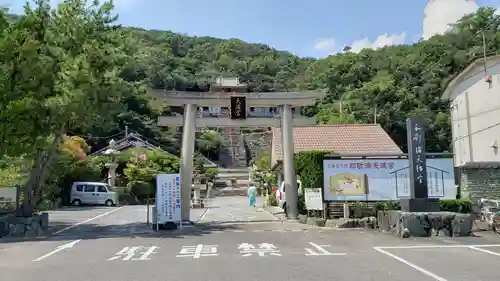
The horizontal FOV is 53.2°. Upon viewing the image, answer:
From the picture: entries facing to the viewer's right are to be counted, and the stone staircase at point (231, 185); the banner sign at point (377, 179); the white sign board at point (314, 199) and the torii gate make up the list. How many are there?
0

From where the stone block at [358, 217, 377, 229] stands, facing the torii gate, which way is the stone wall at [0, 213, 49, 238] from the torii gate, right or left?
left

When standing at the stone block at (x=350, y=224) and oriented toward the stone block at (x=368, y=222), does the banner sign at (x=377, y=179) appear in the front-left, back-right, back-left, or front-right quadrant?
front-left

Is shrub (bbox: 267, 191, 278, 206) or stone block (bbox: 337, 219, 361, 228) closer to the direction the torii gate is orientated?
the stone block

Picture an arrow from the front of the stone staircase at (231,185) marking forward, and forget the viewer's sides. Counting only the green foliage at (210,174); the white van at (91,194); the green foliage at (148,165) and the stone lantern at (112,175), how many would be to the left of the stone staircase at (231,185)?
0

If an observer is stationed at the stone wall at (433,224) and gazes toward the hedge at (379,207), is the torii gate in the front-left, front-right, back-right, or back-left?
front-left

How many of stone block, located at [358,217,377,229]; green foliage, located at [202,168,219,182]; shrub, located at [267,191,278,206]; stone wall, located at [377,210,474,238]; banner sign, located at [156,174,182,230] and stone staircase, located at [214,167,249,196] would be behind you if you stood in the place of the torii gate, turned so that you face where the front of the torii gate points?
3

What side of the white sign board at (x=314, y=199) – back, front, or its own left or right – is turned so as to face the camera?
front

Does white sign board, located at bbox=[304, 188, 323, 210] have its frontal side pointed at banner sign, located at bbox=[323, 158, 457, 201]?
no

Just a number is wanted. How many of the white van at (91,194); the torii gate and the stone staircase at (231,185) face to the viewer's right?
1

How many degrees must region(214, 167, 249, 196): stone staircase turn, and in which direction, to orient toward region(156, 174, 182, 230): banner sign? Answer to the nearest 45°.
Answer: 0° — it already faces it

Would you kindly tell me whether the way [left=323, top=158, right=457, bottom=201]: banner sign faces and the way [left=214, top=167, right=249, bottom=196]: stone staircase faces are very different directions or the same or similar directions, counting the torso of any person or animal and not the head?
same or similar directions

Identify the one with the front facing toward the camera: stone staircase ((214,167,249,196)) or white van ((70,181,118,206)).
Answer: the stone staircase

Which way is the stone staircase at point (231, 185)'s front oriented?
toward the camera

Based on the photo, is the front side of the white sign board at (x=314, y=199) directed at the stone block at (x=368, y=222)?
no

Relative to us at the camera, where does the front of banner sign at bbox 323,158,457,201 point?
facing the viewer
